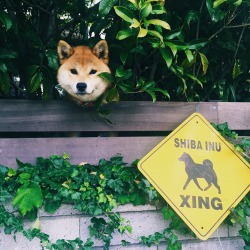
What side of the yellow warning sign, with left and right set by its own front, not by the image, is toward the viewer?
front
